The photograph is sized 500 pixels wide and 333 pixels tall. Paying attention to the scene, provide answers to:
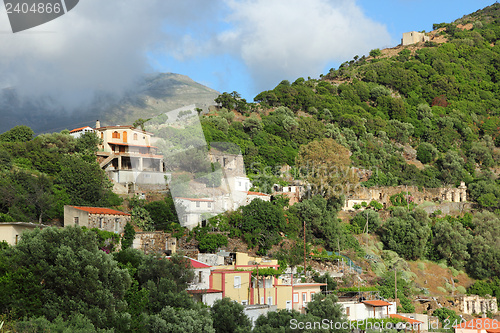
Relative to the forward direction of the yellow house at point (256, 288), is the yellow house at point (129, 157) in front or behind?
behind

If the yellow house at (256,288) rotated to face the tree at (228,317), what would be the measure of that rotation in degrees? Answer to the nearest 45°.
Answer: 0° — it already faces it

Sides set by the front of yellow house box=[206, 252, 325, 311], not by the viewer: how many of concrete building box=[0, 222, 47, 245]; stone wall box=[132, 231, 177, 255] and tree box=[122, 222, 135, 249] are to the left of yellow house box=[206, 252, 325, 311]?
0

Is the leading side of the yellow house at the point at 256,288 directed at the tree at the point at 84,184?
no

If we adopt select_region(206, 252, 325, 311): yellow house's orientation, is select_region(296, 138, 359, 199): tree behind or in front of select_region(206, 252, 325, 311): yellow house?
behind

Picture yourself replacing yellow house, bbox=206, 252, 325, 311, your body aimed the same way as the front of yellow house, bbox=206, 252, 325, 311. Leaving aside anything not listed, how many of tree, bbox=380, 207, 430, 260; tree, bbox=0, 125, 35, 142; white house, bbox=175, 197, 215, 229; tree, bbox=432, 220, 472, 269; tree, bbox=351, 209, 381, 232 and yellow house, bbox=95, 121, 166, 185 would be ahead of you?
0

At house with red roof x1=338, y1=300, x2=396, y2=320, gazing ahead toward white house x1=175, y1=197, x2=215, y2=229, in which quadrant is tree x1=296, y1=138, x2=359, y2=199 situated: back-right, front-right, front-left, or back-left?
front-right

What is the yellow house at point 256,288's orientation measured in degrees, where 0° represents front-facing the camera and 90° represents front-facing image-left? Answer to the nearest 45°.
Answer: approximately 0°

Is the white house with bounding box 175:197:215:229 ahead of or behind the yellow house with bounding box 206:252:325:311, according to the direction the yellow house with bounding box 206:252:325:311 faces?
behind

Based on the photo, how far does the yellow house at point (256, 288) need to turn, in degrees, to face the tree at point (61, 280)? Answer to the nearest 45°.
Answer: approximately 45° to its right

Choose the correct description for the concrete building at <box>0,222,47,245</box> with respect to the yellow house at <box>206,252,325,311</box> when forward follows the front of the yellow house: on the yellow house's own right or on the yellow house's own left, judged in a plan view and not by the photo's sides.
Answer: on the yellow house's own right

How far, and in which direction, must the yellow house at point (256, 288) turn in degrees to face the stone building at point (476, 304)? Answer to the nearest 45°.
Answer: approximately 135° to its left

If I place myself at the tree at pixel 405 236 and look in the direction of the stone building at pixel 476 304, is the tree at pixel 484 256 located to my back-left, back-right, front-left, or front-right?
front-left

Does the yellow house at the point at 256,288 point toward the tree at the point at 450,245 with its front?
no
